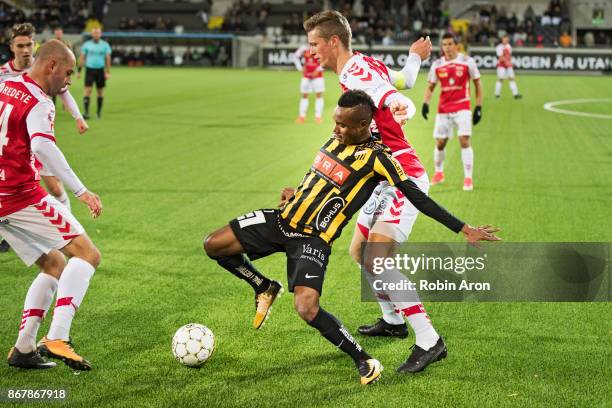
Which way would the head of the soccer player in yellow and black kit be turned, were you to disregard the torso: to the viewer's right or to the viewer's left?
to the viewer's left

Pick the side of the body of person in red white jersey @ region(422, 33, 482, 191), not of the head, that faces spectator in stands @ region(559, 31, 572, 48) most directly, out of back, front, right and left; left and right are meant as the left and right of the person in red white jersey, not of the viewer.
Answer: back

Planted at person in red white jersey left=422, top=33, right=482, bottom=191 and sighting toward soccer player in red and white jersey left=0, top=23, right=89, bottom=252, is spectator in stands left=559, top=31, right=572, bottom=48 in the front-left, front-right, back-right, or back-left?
back-right

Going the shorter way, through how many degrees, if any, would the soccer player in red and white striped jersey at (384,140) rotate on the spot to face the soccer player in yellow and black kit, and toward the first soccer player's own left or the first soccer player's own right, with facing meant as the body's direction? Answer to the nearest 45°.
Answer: approximately 45° to the first soccer player's own left

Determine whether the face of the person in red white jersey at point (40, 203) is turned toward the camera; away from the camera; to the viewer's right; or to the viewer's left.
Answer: to the viewer's right

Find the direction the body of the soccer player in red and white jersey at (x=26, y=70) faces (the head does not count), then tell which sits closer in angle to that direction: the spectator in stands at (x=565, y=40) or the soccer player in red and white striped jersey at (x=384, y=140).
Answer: the soccer player in red and white striped jersey

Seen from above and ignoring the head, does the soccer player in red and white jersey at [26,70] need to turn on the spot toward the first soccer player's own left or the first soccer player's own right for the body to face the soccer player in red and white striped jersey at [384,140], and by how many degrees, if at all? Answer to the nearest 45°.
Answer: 0° — they already face them

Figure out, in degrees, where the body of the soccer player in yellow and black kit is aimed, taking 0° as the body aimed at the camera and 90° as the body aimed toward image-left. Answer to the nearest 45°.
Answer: approximately 45°

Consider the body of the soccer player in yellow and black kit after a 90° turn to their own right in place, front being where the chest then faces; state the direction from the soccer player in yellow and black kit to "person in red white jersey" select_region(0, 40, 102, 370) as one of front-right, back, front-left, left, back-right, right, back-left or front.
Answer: front-left

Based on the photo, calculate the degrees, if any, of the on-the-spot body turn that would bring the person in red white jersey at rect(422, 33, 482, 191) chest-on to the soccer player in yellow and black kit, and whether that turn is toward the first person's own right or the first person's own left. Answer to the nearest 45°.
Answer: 0° — they already face them

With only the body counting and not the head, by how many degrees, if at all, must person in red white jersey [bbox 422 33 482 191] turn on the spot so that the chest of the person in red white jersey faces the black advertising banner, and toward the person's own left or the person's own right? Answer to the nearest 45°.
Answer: approximately 180°
